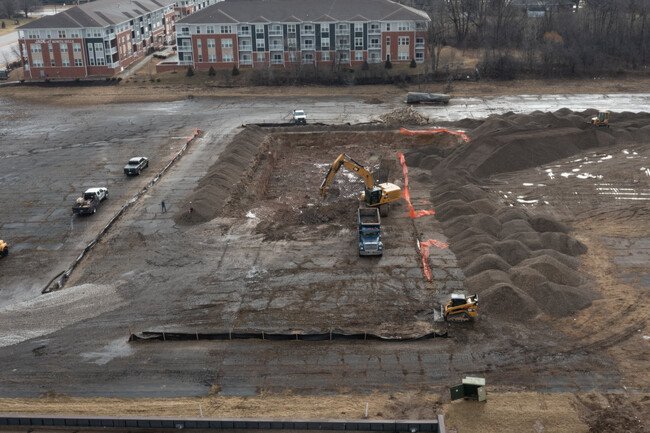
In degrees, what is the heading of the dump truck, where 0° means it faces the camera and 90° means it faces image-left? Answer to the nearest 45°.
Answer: approximately 0°

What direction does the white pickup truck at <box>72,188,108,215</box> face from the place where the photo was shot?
facing away from the viewer and to the right of the viewer

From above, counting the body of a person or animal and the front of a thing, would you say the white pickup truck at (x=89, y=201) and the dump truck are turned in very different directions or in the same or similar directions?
very different directions

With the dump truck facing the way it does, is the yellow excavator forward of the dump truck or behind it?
behind

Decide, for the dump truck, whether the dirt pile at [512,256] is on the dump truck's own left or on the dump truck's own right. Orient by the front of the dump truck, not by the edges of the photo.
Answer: on the dump truck's own left

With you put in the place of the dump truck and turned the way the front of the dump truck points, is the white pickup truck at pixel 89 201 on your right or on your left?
on your right

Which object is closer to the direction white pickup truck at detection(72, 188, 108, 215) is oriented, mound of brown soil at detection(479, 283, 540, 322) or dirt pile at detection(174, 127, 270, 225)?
the dirt pile

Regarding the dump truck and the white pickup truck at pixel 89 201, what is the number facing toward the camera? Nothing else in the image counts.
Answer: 1
